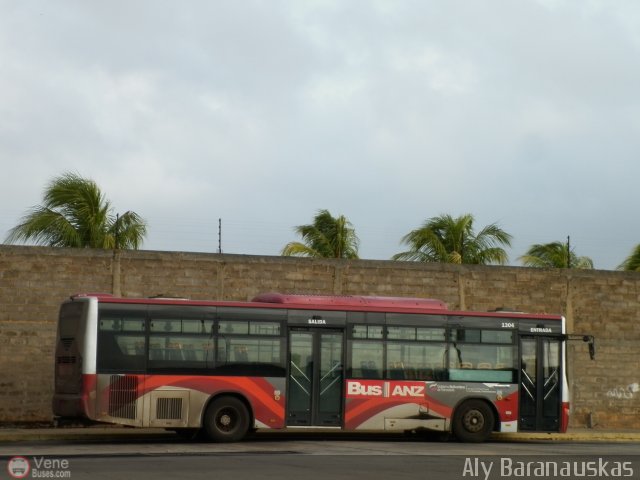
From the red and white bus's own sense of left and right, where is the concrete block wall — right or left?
on its left

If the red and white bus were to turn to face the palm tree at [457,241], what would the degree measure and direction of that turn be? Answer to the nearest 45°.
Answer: approximately 90° to its left

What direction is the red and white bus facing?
to the viewer's right

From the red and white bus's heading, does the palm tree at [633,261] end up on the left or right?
on its left

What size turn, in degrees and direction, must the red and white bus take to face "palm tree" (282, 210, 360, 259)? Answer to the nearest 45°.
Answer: approximately 90° to its left

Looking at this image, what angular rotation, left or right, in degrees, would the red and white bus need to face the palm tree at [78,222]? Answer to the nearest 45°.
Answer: approximately 135° to its left

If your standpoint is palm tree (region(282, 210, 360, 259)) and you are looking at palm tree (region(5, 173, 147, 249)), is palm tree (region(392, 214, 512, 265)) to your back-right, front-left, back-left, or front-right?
back-left

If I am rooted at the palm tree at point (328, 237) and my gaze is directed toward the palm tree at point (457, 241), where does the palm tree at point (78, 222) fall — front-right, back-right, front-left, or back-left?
back-right
